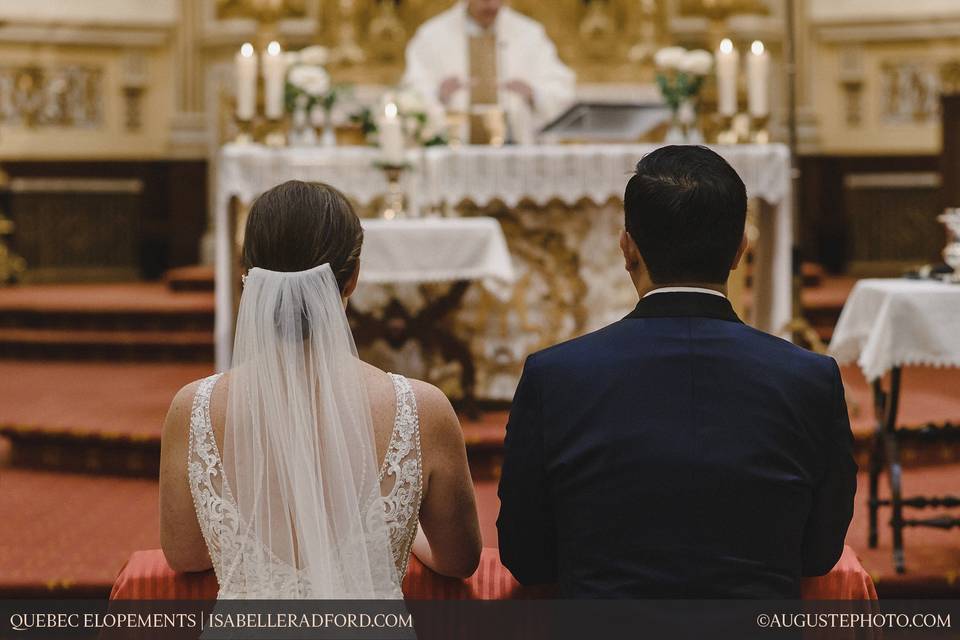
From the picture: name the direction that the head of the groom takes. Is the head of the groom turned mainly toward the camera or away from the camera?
away from the camera

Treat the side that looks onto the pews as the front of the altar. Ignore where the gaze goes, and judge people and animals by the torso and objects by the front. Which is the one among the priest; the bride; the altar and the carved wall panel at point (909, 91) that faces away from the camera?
the bride

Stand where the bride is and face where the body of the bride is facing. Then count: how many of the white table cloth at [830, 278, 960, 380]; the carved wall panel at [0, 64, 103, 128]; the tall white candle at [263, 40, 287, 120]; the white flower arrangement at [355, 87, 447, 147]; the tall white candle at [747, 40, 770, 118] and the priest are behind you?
0

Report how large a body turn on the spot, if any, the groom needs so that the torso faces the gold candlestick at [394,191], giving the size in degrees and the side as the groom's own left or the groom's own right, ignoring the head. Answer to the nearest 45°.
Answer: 0° — they already face it

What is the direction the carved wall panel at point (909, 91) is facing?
toward the camera

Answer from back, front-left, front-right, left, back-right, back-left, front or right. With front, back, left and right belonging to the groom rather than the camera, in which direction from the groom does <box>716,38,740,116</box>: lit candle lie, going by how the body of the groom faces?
front

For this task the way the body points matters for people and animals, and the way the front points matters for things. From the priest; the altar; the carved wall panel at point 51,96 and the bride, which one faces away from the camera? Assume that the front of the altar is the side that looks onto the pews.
the bride

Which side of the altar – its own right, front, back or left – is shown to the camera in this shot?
front

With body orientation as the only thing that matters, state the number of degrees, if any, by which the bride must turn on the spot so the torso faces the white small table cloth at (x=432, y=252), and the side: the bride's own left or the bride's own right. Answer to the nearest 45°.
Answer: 0° — they already face it

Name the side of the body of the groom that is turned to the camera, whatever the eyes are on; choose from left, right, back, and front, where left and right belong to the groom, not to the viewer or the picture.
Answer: back

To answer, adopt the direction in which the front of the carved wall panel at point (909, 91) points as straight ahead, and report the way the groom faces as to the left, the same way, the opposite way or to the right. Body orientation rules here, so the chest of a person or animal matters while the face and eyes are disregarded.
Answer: the opposite way

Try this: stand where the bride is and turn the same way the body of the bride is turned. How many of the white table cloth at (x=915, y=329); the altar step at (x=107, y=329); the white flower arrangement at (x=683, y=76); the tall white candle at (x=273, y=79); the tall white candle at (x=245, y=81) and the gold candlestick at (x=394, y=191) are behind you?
0

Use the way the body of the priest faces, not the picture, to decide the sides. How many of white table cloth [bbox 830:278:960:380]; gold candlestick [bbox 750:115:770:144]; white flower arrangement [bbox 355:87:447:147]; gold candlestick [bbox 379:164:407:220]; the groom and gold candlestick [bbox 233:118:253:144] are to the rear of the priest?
0

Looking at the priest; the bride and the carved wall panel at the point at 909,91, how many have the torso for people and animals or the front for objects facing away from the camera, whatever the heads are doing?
1

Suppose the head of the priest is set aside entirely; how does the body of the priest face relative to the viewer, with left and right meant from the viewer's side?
facing the viewer

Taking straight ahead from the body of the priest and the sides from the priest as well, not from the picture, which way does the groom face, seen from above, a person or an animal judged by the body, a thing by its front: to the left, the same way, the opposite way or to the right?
the opposite way
